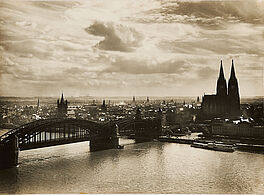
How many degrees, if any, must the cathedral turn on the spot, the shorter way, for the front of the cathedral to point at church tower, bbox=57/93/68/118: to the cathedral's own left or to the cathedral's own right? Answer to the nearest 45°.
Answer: approximately 135° to the cathedral's own left

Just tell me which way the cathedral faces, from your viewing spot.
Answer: facing away from the viewer and to the right of the viewer
